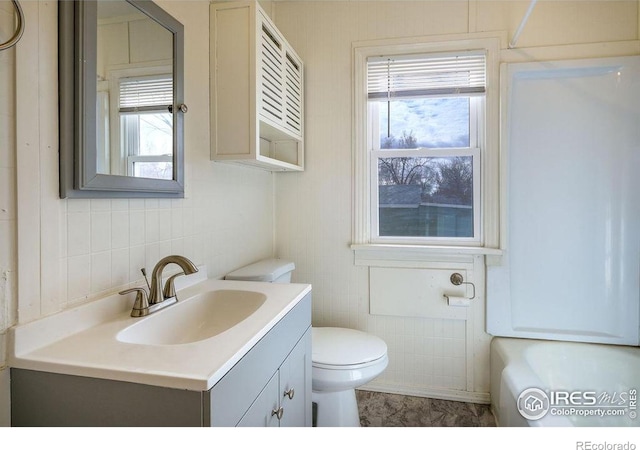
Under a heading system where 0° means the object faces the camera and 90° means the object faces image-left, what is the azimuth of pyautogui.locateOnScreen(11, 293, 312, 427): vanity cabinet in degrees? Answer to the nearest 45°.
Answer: approximately 315°

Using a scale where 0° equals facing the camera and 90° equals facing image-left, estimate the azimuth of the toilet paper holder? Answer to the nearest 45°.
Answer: approximately 0°

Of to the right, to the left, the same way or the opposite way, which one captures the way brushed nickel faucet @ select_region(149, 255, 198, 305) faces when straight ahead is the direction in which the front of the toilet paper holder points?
to the left

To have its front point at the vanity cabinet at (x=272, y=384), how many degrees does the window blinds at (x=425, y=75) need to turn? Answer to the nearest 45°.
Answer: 0° — it already faces it

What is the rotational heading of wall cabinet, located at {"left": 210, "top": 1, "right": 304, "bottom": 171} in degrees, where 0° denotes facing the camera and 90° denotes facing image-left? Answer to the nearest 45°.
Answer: approximately 315°

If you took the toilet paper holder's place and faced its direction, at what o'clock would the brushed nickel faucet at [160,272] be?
The brushed nickel faucet is roughly at 1 o'clock from the toilet paper holder.

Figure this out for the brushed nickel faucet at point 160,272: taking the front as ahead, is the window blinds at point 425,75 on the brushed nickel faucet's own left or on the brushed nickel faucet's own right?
on the brushed nickel faucet's own left

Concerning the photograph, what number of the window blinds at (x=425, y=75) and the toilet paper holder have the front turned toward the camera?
2

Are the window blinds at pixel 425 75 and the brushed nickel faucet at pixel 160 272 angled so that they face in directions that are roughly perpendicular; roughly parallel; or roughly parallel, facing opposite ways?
roughly perpendicular

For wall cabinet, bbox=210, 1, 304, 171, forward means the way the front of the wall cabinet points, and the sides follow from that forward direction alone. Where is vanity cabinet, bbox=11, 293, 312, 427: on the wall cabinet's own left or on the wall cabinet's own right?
on the wall cabinet's own right

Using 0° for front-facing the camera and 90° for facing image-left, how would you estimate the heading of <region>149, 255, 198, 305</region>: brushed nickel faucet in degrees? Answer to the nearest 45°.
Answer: approximately 315°
